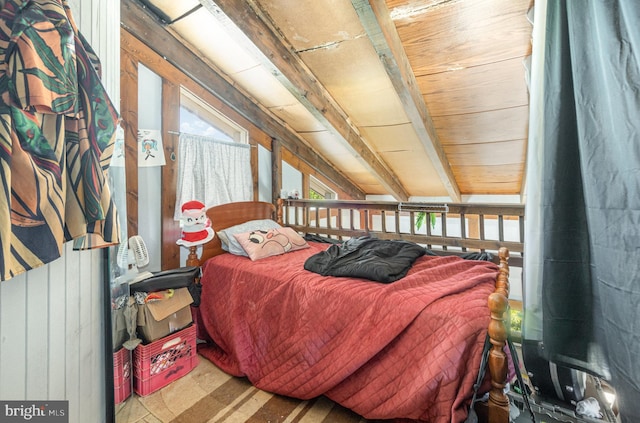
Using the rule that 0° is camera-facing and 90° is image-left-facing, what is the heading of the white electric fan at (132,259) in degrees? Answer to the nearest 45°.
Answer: approximately 315°

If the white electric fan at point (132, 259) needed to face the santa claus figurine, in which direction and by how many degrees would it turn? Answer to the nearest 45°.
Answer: approximately 90° to its left

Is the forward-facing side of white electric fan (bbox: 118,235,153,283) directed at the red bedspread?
yes

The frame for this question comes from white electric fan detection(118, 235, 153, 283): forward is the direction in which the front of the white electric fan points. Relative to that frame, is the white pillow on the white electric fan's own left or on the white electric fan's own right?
on the white electric fan's own left

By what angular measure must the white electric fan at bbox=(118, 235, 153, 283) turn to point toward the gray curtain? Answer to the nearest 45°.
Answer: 0° — it already faces it

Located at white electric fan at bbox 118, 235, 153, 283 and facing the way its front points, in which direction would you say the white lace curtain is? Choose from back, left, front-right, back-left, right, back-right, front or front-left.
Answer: left
